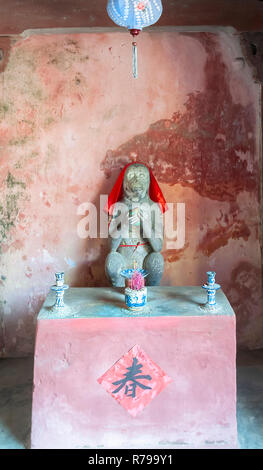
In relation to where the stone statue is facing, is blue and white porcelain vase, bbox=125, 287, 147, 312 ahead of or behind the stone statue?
ahead

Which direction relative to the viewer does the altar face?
toward the camera

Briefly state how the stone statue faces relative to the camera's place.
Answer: facing the viewer
